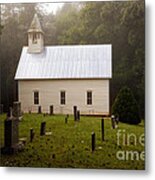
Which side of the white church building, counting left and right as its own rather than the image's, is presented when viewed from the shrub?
back

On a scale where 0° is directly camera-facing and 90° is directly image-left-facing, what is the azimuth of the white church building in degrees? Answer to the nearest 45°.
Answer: approximately 90°
